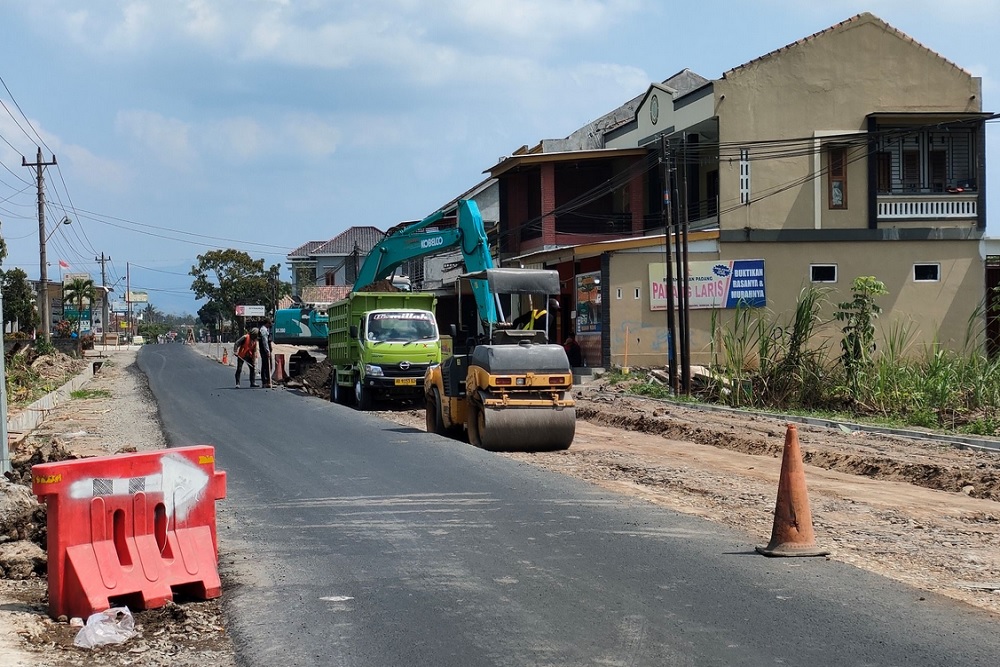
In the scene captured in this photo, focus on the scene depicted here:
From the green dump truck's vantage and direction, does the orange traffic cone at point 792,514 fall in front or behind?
in front

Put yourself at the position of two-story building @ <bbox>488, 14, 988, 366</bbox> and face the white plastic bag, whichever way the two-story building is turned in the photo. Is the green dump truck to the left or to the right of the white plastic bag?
right

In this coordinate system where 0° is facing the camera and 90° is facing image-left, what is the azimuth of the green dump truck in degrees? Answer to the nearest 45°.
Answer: approximately 315°

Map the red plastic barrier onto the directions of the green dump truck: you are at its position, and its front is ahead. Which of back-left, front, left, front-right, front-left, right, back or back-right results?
front-right

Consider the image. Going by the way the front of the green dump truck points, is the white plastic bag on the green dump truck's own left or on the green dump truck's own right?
on the green dump truck's own right

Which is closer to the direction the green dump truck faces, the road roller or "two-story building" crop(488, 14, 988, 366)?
the road roller

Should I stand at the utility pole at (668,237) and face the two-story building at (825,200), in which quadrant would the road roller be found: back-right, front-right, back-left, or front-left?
back-right

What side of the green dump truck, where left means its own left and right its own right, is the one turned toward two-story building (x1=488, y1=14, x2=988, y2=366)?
left
